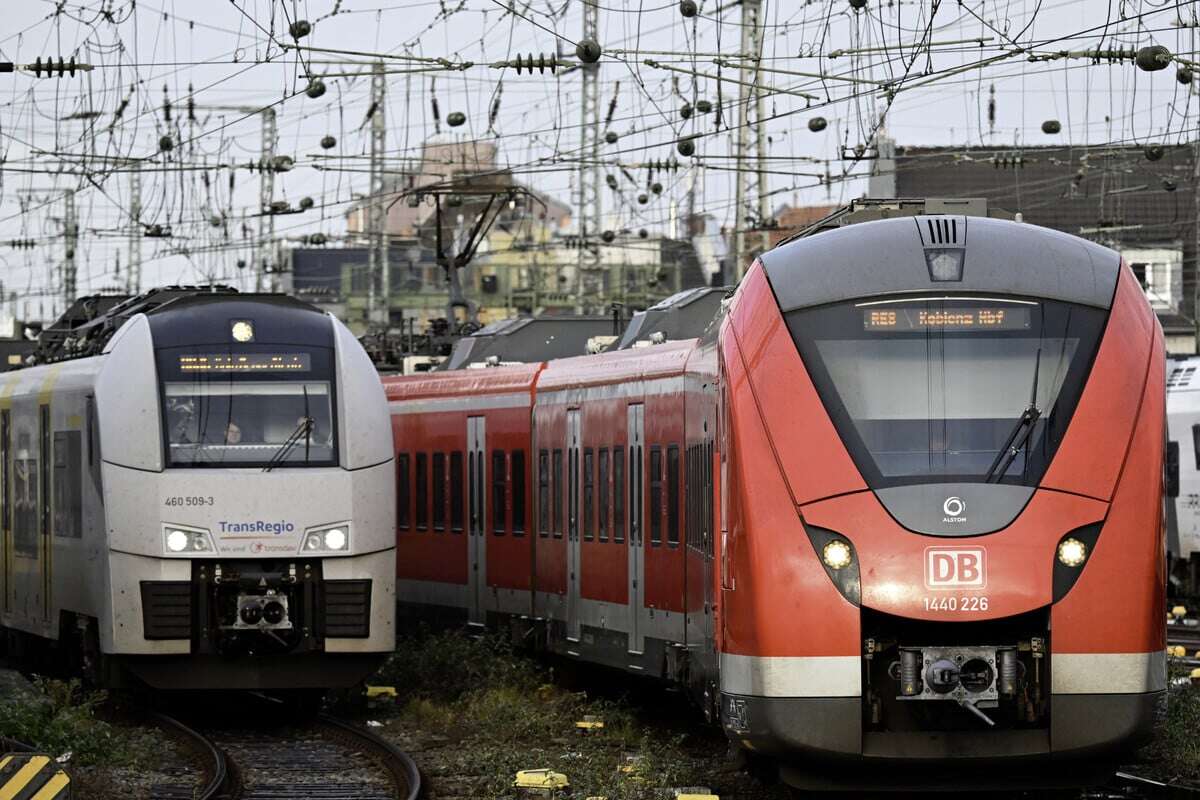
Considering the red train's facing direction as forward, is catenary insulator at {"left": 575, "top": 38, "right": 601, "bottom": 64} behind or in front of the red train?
behind

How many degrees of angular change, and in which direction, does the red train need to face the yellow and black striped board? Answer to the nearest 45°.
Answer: approximately 90° to its right

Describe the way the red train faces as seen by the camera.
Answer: facing the viewer

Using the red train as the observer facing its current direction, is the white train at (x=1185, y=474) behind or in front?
behind
